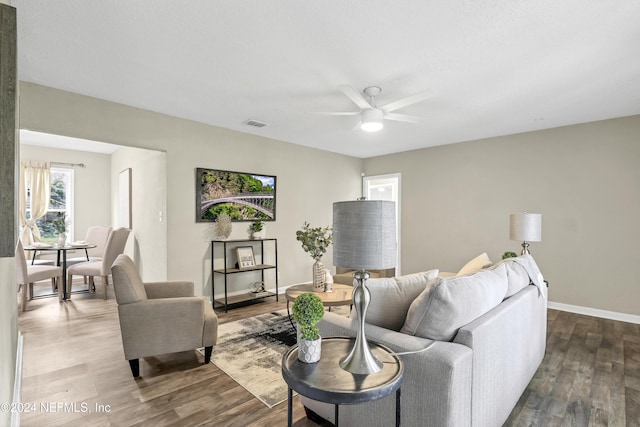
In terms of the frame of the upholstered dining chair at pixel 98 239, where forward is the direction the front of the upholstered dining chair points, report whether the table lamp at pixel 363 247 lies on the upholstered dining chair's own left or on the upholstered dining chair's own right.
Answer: on the upholstered dining chair's own left

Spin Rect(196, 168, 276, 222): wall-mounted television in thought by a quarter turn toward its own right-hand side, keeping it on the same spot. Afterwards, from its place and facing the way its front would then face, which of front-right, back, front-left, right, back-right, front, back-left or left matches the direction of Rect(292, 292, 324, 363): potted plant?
front-left

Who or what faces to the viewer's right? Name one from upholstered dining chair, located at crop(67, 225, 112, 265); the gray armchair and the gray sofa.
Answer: the gray armchair

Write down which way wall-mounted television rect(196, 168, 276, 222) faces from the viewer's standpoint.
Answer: facing the viewer and to the right of the viewer

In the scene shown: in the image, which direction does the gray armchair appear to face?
to the viewer's right

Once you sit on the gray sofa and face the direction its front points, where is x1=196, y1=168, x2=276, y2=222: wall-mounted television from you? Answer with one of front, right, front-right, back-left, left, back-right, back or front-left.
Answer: front

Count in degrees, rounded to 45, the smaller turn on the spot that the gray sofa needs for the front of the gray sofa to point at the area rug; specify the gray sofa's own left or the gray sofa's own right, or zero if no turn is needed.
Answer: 0° — it already faces it

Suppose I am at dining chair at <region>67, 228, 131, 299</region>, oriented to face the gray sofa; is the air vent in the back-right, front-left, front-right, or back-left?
front-left

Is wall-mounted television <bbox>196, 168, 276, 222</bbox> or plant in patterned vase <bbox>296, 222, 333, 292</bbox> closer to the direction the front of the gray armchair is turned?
the plant in patterned vase

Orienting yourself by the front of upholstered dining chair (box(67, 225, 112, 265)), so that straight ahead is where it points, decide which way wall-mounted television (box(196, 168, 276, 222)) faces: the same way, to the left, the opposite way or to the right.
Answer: to the left

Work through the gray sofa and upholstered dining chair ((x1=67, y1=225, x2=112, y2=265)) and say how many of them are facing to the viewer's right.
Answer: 0

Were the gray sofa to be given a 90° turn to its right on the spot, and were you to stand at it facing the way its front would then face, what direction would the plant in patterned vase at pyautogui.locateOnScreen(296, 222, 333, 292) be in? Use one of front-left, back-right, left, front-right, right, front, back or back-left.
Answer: left

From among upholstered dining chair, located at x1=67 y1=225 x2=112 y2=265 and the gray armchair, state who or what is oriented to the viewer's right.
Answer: the gray armchair

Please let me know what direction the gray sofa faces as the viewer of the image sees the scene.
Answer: facing away from the viewer and to the left of the viewer

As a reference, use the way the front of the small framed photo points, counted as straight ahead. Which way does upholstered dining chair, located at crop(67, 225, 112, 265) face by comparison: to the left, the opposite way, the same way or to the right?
to the right
